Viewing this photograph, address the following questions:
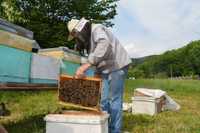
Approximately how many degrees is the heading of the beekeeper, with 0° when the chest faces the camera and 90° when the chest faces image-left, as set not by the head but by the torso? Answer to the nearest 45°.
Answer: approximately 90°

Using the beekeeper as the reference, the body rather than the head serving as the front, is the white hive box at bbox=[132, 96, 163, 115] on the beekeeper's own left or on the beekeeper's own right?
on the beekeeper's own right

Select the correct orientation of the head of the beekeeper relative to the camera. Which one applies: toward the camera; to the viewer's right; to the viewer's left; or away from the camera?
to the viewer's left
